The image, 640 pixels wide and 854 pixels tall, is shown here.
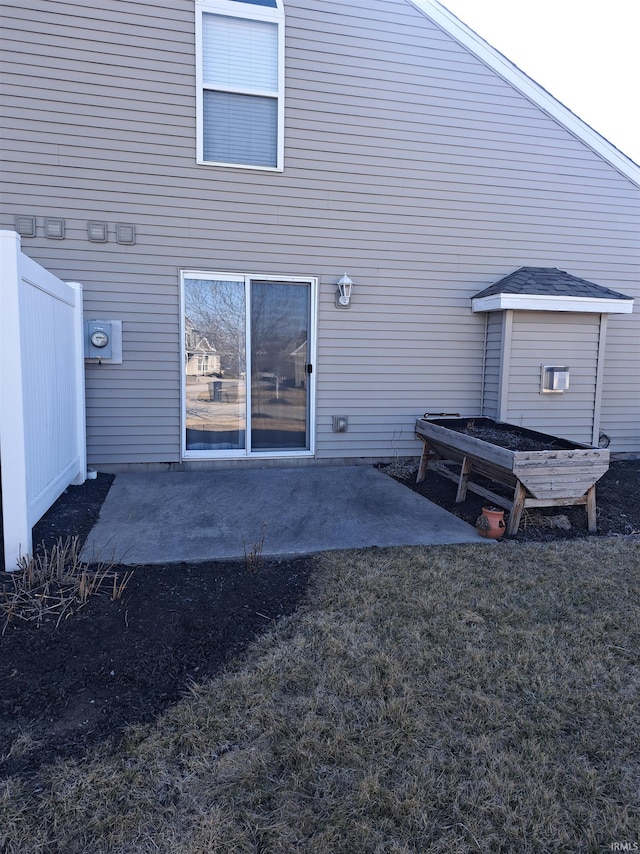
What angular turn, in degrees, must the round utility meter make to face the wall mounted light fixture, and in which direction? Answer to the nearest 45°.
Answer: approximately 90° to its left

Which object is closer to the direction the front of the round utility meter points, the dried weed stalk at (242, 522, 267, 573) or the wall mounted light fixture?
the dried weed stalk

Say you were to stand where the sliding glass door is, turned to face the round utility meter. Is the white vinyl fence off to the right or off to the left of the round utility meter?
left

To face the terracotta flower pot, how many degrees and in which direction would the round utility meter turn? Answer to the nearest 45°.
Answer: approximately 45° to its left

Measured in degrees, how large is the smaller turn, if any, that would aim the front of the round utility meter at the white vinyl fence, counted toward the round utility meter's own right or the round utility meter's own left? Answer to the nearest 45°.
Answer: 0° — it already faces it

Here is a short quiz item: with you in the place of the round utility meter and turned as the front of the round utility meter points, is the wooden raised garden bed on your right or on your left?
on your left

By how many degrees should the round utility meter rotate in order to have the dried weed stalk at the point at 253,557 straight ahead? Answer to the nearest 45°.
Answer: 0° — it already faces it

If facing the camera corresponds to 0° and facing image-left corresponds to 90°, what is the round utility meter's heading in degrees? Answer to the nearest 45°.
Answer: approximately 0°

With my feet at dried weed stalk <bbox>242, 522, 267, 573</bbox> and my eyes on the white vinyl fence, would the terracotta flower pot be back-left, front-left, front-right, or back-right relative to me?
back-right

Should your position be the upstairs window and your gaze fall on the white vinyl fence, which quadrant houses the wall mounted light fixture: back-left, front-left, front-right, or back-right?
back-left

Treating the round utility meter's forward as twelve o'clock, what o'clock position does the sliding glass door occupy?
The sliding glass door is roughly at 9 o'clock from the round utility meter.

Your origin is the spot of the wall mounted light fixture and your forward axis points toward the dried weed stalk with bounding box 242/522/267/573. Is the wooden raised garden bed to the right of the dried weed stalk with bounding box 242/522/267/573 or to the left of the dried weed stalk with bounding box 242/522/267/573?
left
